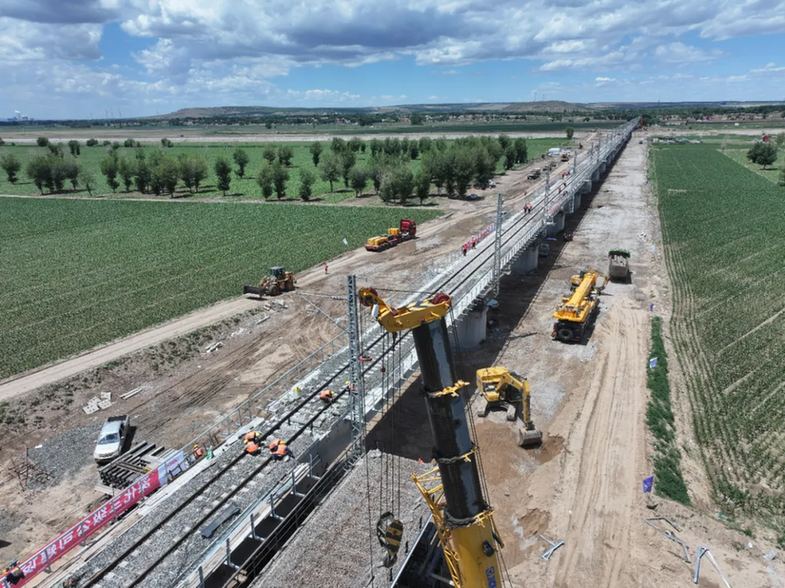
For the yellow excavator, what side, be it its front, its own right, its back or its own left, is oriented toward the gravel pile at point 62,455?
right

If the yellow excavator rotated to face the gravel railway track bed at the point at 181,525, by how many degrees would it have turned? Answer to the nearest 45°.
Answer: approximately 90° to its right

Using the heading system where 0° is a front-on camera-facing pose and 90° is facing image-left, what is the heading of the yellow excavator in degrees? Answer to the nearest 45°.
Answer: approximately 315°

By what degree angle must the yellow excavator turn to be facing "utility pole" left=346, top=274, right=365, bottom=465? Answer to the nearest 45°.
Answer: approximately 90° to its right

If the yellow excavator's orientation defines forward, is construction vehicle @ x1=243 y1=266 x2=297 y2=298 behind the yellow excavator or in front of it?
behind

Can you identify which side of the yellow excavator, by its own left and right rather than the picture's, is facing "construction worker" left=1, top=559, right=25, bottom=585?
right

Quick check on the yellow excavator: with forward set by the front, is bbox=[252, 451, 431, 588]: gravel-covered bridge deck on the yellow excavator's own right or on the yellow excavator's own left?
on the yellow excavator's own right

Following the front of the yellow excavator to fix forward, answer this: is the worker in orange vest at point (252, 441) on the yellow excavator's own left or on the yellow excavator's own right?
on the yellow excavator's own right
